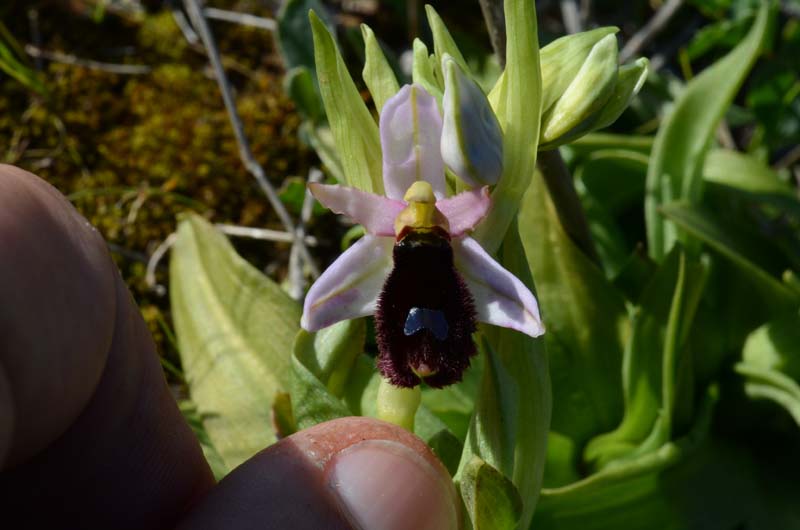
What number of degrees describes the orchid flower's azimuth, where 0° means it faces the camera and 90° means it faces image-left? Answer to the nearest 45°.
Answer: approximately 0°

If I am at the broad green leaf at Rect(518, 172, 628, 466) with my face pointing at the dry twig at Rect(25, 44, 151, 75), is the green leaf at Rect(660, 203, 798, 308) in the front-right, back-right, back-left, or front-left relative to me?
back-right

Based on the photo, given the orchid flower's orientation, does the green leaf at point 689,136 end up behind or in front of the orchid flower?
behind

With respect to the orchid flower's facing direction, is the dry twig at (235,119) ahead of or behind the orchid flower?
behind

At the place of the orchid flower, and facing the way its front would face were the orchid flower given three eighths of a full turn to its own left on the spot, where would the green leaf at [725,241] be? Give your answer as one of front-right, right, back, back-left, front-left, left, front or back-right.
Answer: front

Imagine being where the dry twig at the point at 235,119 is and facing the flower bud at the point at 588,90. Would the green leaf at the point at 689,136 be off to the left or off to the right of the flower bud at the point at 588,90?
left
